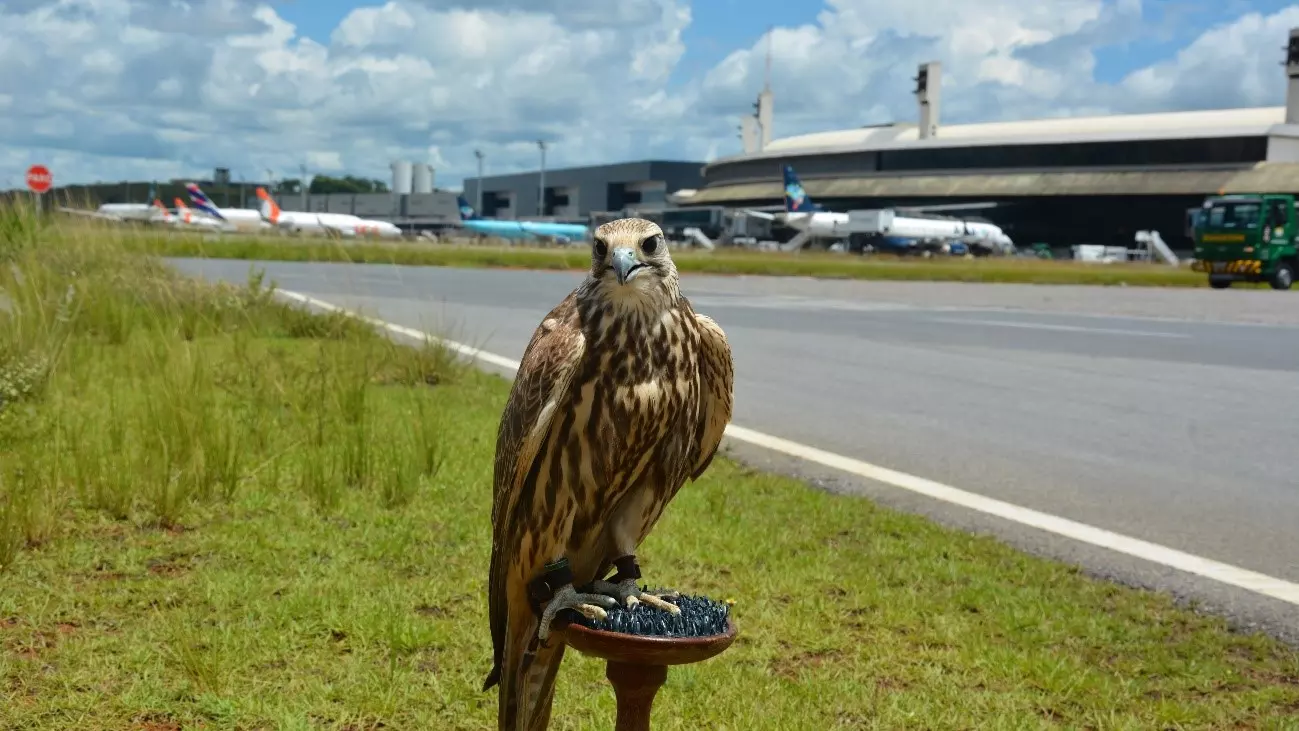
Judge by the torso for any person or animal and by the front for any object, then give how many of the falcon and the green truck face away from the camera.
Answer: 0

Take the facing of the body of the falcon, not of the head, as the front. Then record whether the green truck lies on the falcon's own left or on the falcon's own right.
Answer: on the falcon's own left

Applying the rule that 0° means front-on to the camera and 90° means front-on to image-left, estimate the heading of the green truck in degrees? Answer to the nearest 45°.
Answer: approximately 45°

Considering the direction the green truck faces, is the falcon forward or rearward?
forward

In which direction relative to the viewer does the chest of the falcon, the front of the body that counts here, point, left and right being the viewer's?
facing the viewer and to the right of the viewer
